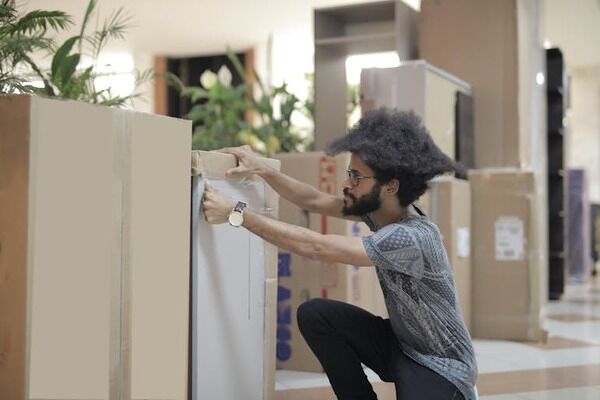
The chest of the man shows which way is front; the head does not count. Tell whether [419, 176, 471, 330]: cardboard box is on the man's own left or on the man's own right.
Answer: on the man's own right

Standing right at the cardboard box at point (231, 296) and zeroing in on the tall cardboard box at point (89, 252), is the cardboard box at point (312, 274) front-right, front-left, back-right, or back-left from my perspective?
back-right

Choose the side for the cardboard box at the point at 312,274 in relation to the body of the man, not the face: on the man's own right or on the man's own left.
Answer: on the man's own right

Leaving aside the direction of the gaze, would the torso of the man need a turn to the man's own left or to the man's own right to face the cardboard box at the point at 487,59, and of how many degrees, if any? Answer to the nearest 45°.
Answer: approximately 90° to the man's own right

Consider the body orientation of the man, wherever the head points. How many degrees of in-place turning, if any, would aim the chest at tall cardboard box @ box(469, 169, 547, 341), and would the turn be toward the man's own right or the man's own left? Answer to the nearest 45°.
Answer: approximately 90° to the man's own right

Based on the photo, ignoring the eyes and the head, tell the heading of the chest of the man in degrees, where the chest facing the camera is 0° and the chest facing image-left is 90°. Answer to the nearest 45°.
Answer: approximately 90°

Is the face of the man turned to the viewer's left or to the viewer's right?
to the viewer's left

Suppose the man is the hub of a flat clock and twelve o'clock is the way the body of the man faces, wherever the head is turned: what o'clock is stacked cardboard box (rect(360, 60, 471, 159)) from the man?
The stacked cardboard box is roughly at 3 o'clock from the man.
